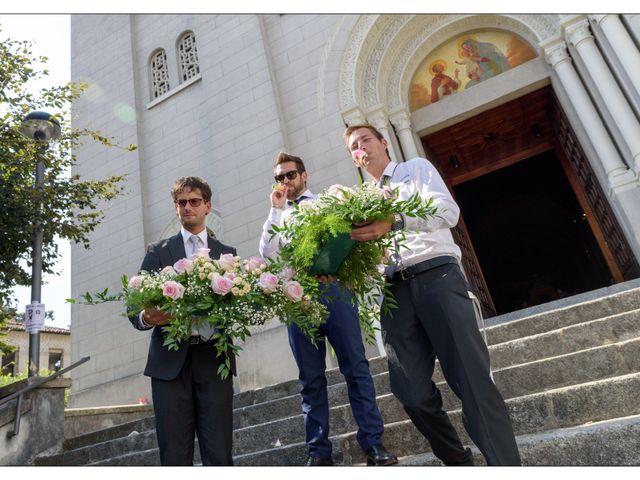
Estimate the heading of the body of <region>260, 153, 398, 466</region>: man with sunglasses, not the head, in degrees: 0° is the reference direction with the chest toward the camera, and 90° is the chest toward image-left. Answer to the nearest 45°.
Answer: approximately 0°

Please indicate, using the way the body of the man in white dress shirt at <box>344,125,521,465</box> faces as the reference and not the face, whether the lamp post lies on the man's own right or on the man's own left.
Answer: on the man's own right

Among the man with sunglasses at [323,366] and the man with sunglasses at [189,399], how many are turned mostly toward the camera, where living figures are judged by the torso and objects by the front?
2

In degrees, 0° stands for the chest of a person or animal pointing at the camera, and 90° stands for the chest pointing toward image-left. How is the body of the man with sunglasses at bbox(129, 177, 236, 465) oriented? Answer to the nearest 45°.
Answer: approximately 0°

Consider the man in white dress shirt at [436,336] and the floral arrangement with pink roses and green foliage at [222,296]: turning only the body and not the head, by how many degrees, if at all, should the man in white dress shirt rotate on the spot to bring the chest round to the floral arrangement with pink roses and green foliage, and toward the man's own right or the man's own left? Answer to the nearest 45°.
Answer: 0° — they already face it

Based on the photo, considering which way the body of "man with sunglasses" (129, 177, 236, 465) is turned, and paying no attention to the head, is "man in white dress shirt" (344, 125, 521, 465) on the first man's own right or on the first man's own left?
on the first man's own left

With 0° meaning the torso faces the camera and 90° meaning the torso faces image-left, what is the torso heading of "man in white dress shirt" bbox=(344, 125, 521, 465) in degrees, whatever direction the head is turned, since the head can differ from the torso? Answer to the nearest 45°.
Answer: approximately 45°
